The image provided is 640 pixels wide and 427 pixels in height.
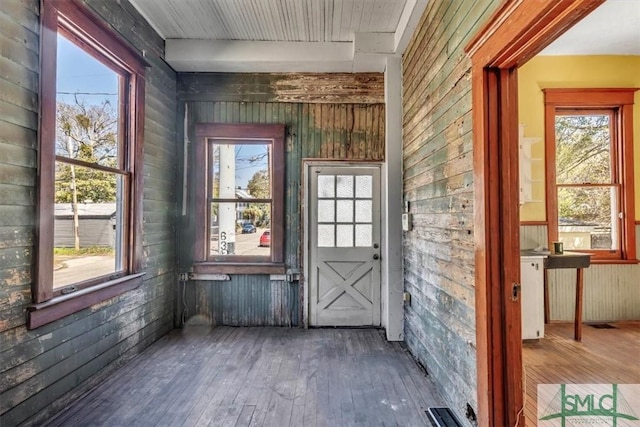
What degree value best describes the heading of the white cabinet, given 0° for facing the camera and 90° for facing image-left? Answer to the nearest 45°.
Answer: approximately 0°

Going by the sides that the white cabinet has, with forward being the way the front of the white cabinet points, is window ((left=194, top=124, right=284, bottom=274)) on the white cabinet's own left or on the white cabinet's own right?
on the white cabinet's own right

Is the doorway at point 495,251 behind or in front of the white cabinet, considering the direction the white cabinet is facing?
in front

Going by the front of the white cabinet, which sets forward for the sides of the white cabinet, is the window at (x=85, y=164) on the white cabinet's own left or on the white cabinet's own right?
on the white cabinet's own right

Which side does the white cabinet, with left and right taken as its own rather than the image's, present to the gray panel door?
right

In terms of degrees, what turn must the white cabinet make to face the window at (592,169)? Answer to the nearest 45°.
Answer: approximately 135° to its left

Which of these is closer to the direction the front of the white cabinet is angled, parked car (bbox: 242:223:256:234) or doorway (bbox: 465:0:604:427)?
the doorway

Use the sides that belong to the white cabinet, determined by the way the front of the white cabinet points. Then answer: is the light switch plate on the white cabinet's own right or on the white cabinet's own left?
on the white cabinet's own right

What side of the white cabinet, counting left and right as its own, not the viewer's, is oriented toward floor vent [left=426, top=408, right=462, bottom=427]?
front
